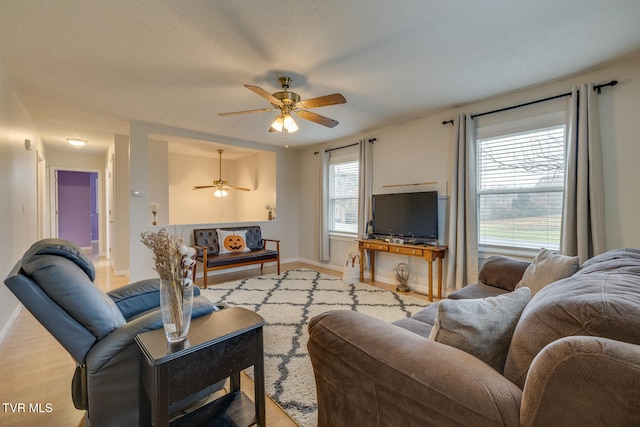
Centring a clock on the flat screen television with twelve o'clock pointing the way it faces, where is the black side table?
The black side table is roughly at 11 o'clock from the flat screen television.

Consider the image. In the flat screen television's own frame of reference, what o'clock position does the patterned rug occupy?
The patterned rug is roughly at 12 o'clock from the flat screen television.

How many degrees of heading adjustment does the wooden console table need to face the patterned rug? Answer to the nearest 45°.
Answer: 0° — it already faces it

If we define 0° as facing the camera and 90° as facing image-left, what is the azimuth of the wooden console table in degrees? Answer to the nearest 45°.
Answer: approximately 45°

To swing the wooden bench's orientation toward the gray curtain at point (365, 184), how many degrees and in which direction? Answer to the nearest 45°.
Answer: approximately 45° to its left

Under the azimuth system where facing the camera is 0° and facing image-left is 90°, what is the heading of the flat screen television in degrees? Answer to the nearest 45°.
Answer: approximately 45°

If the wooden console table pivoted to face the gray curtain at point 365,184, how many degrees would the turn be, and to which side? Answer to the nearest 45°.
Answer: approximately 90° to its right

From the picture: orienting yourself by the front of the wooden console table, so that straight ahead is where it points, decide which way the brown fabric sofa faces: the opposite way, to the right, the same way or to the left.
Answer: to the right

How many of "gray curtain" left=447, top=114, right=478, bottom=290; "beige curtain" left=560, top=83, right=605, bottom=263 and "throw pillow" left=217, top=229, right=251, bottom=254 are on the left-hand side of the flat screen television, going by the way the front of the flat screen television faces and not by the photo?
2
